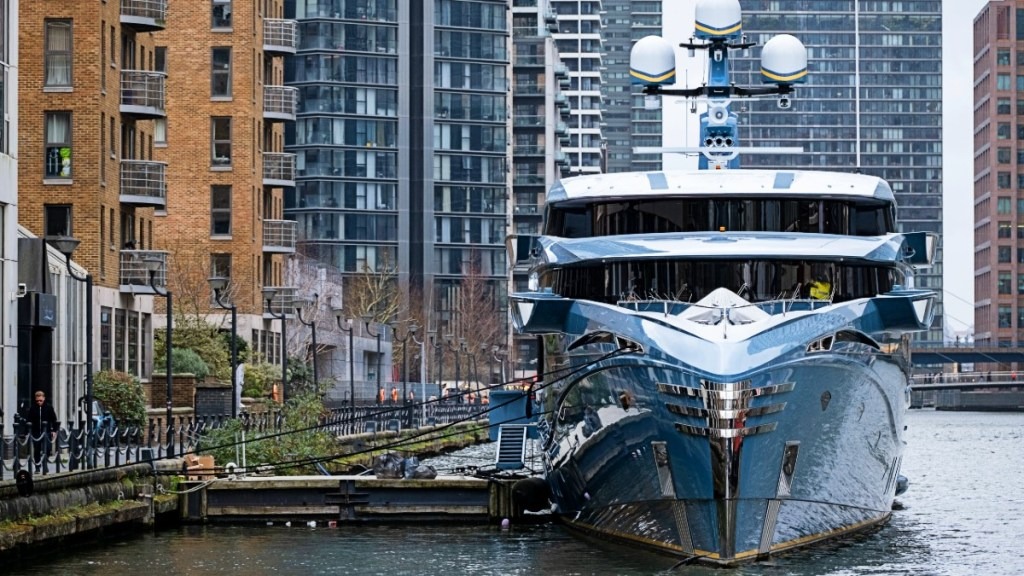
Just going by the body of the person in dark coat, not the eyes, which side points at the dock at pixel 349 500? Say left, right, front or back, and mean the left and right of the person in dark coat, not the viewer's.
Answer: left

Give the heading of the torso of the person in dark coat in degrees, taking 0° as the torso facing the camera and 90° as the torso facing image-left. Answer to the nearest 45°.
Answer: approximately 0°

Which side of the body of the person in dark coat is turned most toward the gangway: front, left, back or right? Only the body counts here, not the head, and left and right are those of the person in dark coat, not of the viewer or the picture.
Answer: left
